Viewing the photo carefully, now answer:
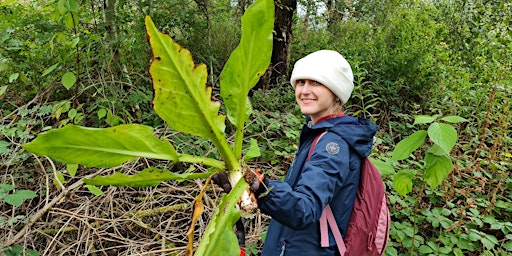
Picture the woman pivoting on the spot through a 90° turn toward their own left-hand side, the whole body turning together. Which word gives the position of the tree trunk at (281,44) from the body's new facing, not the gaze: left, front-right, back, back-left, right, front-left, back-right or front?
back

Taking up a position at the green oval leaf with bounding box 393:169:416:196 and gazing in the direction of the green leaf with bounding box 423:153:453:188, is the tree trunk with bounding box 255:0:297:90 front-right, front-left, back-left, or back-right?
back-left

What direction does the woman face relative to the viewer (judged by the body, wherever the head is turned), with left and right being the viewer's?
facing to the left of the viewer
